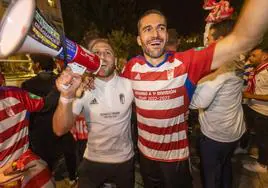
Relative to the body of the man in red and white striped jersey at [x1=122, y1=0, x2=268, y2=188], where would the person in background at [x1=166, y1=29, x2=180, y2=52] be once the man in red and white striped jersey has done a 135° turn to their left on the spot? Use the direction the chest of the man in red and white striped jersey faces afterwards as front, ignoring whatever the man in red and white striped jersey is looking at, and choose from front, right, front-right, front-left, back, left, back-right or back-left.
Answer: front-left

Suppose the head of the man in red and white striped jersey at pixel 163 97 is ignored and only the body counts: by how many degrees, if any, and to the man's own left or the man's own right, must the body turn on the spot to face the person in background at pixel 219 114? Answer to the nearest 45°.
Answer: approximately 135° to the man's own left

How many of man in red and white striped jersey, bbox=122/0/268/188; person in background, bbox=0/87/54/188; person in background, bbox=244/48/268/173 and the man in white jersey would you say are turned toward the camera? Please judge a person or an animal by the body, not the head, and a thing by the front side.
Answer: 3

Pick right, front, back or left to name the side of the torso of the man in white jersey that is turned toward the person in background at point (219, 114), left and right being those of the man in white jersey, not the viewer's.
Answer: left

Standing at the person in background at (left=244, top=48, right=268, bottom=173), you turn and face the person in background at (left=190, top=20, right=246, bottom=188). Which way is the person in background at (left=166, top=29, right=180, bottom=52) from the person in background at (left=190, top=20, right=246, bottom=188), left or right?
right

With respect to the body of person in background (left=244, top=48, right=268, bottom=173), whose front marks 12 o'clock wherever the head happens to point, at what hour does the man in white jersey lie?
The man in white jersey is roughly at 10 o'clock from the person in background.

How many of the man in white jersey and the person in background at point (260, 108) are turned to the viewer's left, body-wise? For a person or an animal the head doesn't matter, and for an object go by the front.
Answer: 1

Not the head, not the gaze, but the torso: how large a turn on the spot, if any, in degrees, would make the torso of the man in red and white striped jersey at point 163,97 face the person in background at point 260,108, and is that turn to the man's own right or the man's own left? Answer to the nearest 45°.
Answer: approximately 135° to the man's own left

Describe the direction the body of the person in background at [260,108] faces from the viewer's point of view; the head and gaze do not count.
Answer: to the viewer's left

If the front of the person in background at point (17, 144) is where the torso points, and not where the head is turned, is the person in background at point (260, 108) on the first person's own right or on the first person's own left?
on the first person's own left
